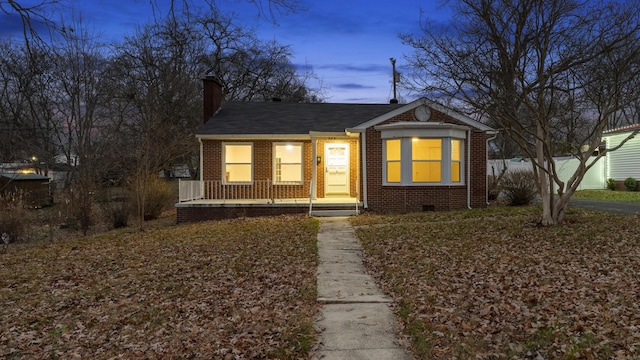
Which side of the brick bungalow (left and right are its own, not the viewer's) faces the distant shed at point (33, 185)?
right

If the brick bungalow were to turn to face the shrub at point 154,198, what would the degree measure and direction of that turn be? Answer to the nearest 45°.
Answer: approximately 90° to its right

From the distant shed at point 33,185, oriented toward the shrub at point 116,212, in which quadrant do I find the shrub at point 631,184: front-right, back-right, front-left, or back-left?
front-left

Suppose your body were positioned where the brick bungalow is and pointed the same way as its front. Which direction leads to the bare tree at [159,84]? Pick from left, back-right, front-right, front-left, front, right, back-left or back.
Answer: back-right

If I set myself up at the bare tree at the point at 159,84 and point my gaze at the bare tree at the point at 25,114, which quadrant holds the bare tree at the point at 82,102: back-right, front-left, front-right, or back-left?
front-left

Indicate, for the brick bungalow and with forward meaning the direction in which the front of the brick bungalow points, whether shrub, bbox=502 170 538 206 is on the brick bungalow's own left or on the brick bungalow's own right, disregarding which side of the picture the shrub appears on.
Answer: on the brick bungalow's own left

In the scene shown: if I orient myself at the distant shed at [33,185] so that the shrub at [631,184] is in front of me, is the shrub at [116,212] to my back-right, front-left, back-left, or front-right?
front-right

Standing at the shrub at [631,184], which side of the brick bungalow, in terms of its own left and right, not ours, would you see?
left

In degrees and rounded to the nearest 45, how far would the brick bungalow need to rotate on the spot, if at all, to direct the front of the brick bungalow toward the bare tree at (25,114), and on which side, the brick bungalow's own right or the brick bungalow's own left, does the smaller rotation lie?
approximately 135° to the brick bungalow's own right

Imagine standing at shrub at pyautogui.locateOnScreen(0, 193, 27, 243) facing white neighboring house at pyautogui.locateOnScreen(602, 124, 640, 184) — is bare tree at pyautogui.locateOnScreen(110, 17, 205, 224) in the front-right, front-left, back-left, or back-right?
front-left

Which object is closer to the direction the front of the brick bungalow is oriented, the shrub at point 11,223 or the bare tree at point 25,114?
the shrub

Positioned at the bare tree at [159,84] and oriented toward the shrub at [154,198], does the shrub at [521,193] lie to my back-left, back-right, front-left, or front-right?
front-left

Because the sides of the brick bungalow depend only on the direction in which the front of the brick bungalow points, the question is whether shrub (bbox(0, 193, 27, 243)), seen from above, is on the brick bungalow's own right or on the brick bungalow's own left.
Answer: on the brick bungalow's own right

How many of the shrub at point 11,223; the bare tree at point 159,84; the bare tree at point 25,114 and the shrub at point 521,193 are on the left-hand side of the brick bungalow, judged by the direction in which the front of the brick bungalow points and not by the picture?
1

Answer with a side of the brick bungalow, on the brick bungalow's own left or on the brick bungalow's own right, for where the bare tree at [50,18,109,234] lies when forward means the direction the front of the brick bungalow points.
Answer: on the brick bungalow's own right

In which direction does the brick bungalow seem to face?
toward the camera

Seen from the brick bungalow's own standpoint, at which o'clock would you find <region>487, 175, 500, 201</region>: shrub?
The shrub is roughly at 8 o'clock from the brick bungalow.

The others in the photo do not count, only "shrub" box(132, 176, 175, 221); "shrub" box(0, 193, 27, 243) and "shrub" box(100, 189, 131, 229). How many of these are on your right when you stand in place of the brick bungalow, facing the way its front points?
3

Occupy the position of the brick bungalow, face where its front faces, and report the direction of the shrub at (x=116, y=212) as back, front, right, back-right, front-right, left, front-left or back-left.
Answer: right
